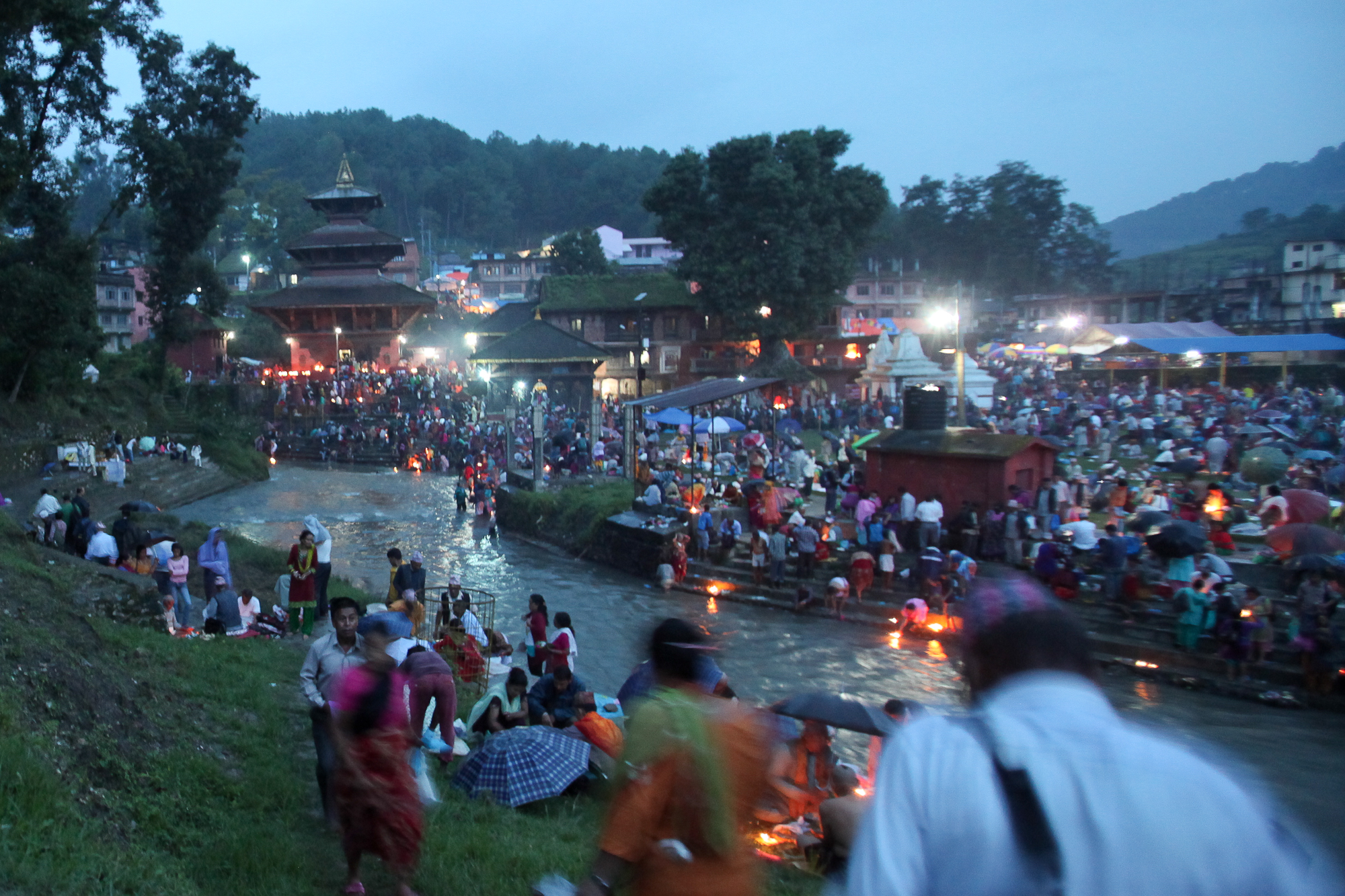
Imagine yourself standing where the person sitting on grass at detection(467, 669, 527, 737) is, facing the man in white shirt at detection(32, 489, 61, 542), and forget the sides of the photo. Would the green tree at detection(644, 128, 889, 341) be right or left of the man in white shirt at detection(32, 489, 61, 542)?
right

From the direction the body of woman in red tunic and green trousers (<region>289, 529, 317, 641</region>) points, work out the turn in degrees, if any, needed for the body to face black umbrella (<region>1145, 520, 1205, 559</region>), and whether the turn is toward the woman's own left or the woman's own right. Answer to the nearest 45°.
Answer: approximately 90° to the woman's own left

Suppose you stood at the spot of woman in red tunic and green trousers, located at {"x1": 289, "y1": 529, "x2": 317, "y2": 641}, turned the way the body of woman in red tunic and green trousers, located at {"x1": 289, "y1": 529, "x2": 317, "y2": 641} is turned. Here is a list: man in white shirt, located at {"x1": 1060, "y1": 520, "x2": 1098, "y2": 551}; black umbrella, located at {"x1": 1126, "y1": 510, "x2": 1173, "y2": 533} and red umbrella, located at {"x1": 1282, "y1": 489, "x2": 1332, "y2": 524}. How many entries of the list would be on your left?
3

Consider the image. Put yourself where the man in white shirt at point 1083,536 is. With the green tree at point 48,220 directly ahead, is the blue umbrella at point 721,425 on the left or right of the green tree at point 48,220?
right

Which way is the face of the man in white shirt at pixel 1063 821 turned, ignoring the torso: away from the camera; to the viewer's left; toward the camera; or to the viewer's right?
away from the camera

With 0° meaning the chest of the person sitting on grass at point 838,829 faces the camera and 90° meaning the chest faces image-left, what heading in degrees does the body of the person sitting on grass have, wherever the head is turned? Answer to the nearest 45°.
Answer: approximately 180°

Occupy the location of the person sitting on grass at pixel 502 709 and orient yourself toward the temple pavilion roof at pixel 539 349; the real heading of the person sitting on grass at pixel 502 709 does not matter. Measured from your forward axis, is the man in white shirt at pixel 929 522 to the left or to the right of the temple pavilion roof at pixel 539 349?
right

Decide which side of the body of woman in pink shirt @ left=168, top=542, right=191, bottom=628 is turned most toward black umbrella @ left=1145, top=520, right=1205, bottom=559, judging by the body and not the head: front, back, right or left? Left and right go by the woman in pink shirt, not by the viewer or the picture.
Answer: left

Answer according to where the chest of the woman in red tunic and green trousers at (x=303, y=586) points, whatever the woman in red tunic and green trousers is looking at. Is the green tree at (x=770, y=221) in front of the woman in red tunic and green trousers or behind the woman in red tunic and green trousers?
behind

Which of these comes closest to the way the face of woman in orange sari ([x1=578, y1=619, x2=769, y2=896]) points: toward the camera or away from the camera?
away from the camera
